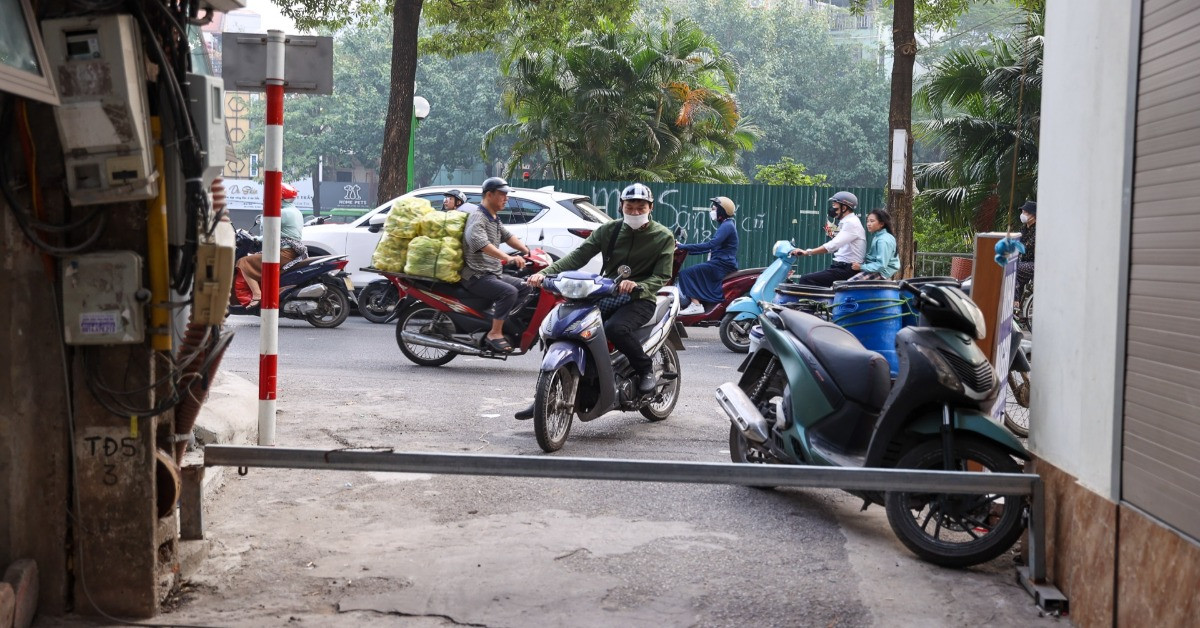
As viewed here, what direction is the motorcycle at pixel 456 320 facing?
to the viewer's right

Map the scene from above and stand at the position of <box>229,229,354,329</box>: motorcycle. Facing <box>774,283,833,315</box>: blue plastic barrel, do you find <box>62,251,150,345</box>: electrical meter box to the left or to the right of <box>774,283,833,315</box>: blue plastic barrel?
right

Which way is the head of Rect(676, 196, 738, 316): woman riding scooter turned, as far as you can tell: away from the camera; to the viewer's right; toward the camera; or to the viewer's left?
to the viewer's left

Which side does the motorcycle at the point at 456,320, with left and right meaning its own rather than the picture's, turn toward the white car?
left

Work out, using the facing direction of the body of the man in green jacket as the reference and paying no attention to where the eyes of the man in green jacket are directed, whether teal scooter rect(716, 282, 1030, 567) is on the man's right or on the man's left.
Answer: on the man's left

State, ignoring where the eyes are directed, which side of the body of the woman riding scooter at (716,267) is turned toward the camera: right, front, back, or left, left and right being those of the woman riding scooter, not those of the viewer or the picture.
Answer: left

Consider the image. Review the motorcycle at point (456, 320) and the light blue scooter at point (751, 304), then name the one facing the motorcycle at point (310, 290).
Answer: the light blue scooter

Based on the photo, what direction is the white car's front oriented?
to the viewer's left

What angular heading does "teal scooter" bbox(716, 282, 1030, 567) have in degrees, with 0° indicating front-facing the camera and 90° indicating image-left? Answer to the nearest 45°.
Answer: approximately 315°

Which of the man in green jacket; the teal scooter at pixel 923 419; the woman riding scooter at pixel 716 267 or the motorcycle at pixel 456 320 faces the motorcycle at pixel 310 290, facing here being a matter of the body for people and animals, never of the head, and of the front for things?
the woman riding scooter
